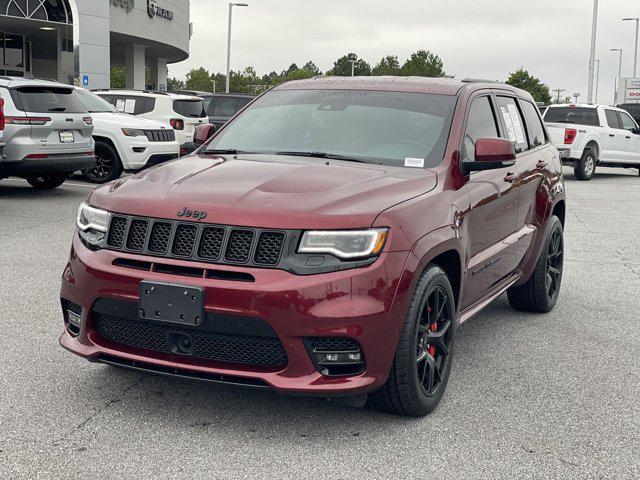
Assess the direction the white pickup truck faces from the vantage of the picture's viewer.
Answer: facing away from the viewer and to the right of the viewer

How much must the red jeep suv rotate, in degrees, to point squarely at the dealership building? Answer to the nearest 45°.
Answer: approximately 135° to its right

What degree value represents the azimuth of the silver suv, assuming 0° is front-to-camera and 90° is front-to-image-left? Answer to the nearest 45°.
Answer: approximately 135°

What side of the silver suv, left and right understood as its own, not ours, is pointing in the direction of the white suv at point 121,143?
right

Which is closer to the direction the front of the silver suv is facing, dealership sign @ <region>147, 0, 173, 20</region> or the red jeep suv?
the dealership sign

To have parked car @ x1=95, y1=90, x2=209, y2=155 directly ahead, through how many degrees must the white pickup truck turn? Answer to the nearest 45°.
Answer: approximately 180°

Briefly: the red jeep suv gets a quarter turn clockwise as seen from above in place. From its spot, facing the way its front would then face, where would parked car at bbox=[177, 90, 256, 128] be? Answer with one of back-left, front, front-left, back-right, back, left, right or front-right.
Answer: front-right

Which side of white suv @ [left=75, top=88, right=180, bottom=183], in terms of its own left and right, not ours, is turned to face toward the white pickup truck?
front

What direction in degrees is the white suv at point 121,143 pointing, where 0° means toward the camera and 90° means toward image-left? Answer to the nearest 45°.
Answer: approximately 315°

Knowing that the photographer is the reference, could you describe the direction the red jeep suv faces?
facing the viewer and to the left of the viewer

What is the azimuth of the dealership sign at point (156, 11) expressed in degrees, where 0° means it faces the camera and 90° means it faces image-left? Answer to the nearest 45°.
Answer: approximately 315°
